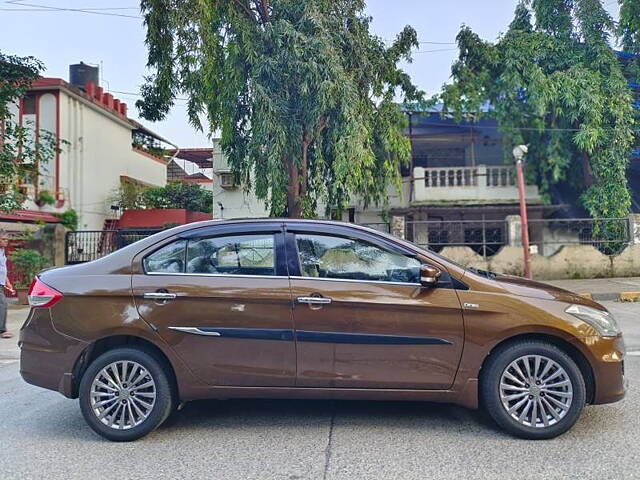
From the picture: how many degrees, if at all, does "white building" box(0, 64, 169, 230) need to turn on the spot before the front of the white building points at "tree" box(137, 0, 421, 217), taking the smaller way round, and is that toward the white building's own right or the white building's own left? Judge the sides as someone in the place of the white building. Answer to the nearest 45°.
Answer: approximately 45° to the white building's own left

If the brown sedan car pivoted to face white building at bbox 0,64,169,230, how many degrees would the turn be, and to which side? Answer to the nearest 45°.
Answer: approximately 135° to its left

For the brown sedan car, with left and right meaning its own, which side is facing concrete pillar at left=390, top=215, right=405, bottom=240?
left

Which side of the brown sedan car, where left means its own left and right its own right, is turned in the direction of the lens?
right

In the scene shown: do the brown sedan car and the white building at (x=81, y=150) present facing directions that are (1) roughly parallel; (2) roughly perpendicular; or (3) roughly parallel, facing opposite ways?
roughly perpendicular

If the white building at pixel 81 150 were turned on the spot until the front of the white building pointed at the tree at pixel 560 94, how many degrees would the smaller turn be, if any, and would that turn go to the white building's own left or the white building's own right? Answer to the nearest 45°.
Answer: approximately 90° to the white building's own left

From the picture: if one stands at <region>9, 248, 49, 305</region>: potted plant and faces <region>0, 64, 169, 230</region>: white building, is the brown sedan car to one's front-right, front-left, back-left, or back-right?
back-right

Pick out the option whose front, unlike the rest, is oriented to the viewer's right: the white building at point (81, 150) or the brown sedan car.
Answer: the brown sedan car

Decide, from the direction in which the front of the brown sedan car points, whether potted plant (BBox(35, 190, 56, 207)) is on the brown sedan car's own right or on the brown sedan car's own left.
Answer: on the brown sedan car's own left

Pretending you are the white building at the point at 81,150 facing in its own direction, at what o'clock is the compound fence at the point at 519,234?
The compound fence is roughly at 9 o'clock from the white building.

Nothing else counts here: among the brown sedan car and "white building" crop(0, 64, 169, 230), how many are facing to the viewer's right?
1
